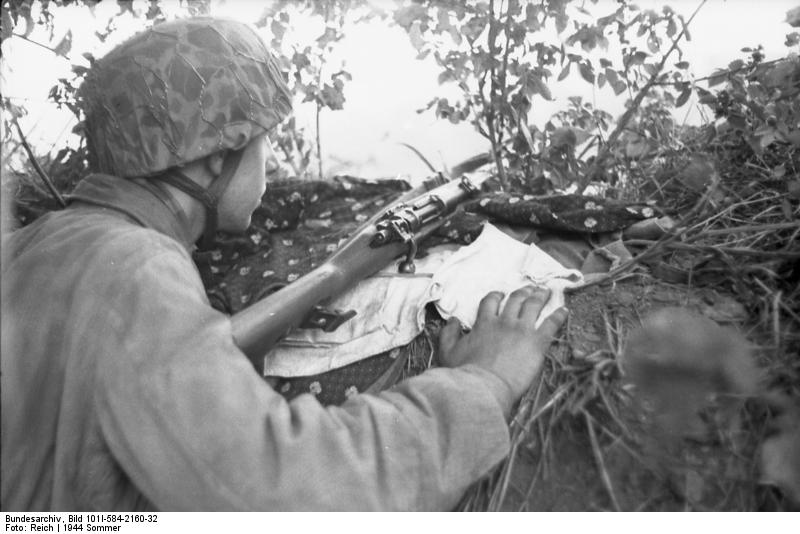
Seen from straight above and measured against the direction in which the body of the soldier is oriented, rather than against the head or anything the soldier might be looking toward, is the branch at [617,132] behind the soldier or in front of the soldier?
in front

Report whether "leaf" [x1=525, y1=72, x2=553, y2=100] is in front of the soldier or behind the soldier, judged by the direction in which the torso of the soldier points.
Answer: in front

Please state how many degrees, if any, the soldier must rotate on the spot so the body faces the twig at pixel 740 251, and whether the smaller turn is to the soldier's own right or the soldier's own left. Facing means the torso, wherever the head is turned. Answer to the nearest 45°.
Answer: approximately 45° to the soldier's own right

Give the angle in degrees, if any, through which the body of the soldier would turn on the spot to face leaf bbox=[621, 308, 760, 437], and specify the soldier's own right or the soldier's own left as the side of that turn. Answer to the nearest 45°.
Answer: approximately 45° to the soldier's own right

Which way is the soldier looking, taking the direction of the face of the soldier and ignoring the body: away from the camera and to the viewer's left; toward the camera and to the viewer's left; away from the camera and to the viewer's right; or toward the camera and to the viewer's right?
away from the camera and to the viewer's right

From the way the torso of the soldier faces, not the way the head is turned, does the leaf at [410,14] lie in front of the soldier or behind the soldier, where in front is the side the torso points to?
in front

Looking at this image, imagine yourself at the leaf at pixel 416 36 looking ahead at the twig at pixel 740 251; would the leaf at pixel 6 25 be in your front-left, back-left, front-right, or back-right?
back-right

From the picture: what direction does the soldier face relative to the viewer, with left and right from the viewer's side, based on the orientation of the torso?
facing away from the viewer and to the right of the viewer

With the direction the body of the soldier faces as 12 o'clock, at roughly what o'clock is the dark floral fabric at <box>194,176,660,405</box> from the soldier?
The dark floral fabric is roughly at 11 o'clock from the soldier.

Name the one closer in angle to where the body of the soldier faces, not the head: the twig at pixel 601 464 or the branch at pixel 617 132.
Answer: the branch
